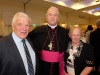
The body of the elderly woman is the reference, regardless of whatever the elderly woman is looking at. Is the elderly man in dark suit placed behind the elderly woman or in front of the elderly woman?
in front

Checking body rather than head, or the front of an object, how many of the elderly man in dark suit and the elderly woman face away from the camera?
0

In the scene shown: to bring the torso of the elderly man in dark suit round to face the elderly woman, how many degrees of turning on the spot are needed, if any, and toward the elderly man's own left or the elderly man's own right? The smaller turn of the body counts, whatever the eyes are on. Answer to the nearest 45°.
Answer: approximately 45° to the elderly man's own left

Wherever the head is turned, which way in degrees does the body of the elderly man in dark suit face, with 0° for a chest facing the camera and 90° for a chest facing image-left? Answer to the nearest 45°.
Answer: approximately 315°

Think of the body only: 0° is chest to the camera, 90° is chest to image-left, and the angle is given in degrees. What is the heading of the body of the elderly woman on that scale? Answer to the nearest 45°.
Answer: approximately 45°
